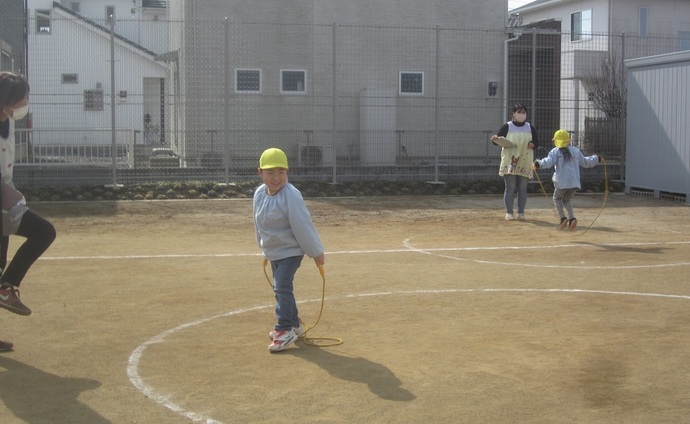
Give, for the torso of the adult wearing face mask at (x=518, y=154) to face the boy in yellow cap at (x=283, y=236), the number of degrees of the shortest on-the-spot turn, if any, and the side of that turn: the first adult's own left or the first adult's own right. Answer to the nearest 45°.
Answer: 0° — they already face them

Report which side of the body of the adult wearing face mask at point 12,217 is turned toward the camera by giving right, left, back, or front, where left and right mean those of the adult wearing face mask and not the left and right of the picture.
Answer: right

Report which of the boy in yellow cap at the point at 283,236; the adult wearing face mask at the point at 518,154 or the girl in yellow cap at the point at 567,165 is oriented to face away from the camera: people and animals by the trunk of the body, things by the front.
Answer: the girl in yellow cap at the point at 567,165

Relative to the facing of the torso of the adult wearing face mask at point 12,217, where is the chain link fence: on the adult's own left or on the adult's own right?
on the adult's own left

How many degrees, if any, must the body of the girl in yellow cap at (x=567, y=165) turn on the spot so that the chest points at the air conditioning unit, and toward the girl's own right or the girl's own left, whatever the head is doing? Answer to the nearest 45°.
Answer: approximately 45° to the girl's own left

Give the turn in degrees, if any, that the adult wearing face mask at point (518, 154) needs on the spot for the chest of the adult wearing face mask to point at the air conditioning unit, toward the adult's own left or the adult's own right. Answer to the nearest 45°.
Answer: approximately 135° to the adult's own right

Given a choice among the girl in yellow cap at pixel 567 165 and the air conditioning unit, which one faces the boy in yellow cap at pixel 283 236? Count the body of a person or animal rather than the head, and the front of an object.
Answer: the air conditioning unit

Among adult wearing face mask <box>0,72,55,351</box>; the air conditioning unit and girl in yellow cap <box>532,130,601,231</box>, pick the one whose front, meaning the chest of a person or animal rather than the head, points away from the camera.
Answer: the girl in yellow cap

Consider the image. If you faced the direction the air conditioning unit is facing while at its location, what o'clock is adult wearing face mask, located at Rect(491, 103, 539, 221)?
The adult wearing face mask is roughly at 11 o'clock from the air conditioning unit.

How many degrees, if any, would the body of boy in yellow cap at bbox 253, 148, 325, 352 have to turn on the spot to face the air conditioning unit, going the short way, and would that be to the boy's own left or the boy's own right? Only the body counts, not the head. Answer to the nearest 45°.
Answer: approximately 135° to the boy's own right

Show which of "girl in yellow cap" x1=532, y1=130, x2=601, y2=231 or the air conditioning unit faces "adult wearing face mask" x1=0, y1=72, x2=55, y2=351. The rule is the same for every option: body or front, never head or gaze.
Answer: the air conditioning unit
